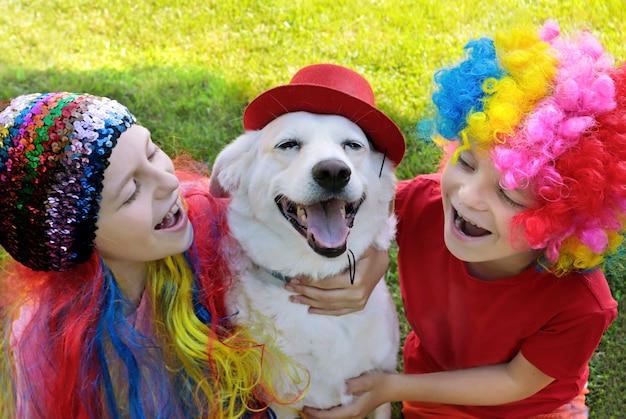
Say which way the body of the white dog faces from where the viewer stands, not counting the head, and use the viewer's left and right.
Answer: facing the viewer

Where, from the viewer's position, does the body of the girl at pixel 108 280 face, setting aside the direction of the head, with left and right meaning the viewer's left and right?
facing the viewer and to the right of the viewer

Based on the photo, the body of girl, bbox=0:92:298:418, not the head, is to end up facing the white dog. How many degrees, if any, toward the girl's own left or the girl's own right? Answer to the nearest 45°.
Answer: approximately 45° to the girl's own left

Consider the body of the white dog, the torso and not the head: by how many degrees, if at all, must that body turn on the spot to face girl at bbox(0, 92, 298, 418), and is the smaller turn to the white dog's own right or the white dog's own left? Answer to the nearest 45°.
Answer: approximately 45° to the white dog's own right

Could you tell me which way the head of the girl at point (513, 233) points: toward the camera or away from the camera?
toward the camera

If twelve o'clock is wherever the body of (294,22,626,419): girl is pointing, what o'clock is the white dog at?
The white dog is roughly at 1 o'clock from the girl.

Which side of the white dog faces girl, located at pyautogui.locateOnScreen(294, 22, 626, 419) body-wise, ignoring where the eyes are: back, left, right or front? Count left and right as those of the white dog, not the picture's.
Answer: left

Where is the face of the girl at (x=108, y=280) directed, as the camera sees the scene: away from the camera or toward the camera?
toward the camera

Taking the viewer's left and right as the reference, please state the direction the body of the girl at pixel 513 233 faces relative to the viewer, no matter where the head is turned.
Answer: facing the viewer and to the left of the viewer

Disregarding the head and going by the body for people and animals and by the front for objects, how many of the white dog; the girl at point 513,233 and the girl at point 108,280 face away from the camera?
0

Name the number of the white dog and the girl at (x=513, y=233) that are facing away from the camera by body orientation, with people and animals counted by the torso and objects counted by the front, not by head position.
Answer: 0

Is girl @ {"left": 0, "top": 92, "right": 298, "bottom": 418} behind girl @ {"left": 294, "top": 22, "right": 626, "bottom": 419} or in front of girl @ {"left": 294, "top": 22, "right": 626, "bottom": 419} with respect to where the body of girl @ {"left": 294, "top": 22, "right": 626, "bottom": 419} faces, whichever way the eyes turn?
in front
